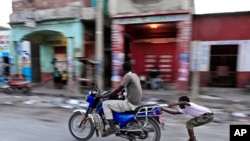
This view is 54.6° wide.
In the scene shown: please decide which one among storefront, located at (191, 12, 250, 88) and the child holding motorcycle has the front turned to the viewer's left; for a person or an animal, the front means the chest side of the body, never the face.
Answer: the child holding motorcycle

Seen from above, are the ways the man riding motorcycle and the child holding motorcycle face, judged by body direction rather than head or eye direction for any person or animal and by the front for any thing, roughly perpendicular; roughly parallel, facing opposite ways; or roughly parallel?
roughly parallel

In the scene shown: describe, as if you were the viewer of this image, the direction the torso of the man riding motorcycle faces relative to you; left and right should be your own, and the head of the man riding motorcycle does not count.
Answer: facing to the left of the viewer

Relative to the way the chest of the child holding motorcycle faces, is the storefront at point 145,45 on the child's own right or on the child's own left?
on the child's own right

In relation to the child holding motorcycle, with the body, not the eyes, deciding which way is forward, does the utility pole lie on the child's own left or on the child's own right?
on the child's own right

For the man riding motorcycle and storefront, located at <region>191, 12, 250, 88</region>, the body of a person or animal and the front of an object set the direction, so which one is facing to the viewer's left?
the man riding motorcycle

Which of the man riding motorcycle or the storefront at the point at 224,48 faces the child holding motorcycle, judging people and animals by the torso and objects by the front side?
the storefront

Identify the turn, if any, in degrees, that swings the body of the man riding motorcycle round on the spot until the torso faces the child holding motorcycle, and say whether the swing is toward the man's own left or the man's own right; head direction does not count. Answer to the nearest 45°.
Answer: approximately 180°

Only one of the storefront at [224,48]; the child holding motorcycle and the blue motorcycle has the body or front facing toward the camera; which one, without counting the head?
the storefront

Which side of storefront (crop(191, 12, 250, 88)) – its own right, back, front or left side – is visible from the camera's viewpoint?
front

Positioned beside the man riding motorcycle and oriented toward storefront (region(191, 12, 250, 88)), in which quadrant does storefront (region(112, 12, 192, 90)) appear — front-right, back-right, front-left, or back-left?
front-left

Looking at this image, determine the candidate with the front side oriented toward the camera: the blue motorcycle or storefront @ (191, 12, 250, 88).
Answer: the storefront

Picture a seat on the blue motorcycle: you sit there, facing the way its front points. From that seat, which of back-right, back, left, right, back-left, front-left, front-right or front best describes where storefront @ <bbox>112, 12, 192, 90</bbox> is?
right

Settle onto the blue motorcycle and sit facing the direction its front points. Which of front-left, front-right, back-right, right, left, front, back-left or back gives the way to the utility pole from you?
right

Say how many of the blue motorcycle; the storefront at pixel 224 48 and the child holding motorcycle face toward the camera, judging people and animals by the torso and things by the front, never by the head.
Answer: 1

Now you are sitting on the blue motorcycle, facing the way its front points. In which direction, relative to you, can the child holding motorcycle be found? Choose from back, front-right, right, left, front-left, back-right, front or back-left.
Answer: back

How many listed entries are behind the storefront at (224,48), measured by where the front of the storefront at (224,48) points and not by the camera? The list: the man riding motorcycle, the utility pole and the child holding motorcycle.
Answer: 0

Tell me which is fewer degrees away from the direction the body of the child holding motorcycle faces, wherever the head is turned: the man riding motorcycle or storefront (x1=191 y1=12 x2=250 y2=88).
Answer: the man riding motorcycle

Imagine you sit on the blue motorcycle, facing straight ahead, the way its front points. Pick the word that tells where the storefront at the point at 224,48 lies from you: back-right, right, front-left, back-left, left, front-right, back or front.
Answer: back-right

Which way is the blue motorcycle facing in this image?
to the viewer's left

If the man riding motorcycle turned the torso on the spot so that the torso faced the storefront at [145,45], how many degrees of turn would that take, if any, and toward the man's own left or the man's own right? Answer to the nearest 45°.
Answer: approximately 90° to the man's own right

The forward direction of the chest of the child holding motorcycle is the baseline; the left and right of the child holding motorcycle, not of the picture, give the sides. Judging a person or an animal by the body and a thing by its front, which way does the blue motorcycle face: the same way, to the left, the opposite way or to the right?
the same way

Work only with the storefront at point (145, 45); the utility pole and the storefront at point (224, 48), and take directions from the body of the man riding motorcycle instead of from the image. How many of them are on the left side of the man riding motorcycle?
0
